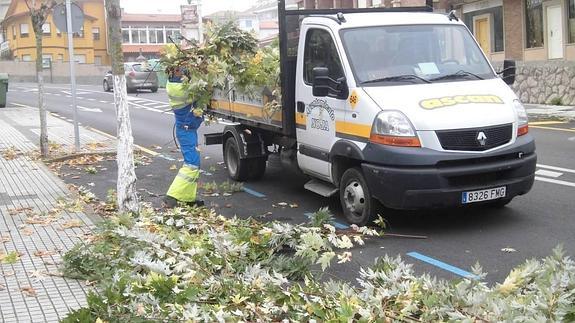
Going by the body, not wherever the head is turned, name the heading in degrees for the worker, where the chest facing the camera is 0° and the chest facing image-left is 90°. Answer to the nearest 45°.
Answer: approximately 270°

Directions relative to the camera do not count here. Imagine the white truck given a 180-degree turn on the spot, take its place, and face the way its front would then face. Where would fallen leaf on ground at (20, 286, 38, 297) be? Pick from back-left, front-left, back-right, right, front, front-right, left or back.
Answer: left

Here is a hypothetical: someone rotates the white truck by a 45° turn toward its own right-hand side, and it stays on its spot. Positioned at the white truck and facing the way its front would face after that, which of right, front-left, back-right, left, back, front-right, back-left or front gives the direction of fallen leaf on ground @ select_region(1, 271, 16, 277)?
front-right

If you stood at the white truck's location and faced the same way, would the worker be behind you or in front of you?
behind

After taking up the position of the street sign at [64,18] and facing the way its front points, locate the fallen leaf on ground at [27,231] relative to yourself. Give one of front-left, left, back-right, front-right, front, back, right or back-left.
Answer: back

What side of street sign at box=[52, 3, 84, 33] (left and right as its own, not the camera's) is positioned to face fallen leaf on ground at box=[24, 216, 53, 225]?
back

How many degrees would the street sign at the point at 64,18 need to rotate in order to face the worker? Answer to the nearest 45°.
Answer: approximately 180°

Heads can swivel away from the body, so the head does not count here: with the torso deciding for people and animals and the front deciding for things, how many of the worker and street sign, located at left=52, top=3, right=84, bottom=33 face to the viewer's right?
1

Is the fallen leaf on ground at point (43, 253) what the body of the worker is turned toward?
no

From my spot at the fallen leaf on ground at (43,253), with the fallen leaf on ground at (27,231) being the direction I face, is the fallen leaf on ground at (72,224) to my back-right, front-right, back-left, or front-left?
front-right

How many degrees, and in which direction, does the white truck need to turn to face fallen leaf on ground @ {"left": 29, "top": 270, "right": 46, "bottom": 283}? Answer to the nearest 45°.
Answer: approximately 90° to its right

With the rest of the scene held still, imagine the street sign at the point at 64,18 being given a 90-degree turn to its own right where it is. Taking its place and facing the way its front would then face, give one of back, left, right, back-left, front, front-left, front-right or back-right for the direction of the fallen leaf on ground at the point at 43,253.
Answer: right

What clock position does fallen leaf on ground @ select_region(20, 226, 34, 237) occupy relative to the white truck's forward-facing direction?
The fallen leaf on ground is roughly at 4 o'clock from the white truck.

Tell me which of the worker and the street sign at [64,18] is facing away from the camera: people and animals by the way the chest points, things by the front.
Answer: the street sign

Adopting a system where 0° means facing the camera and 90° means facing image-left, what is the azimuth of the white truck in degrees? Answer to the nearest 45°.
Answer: approximately 315°

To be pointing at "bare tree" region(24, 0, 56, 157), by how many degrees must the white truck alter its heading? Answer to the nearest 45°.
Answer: approximately 180°

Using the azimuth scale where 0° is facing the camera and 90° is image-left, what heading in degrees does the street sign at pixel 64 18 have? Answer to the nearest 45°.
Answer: approximately 180°

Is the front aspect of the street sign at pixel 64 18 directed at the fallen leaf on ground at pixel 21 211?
no
